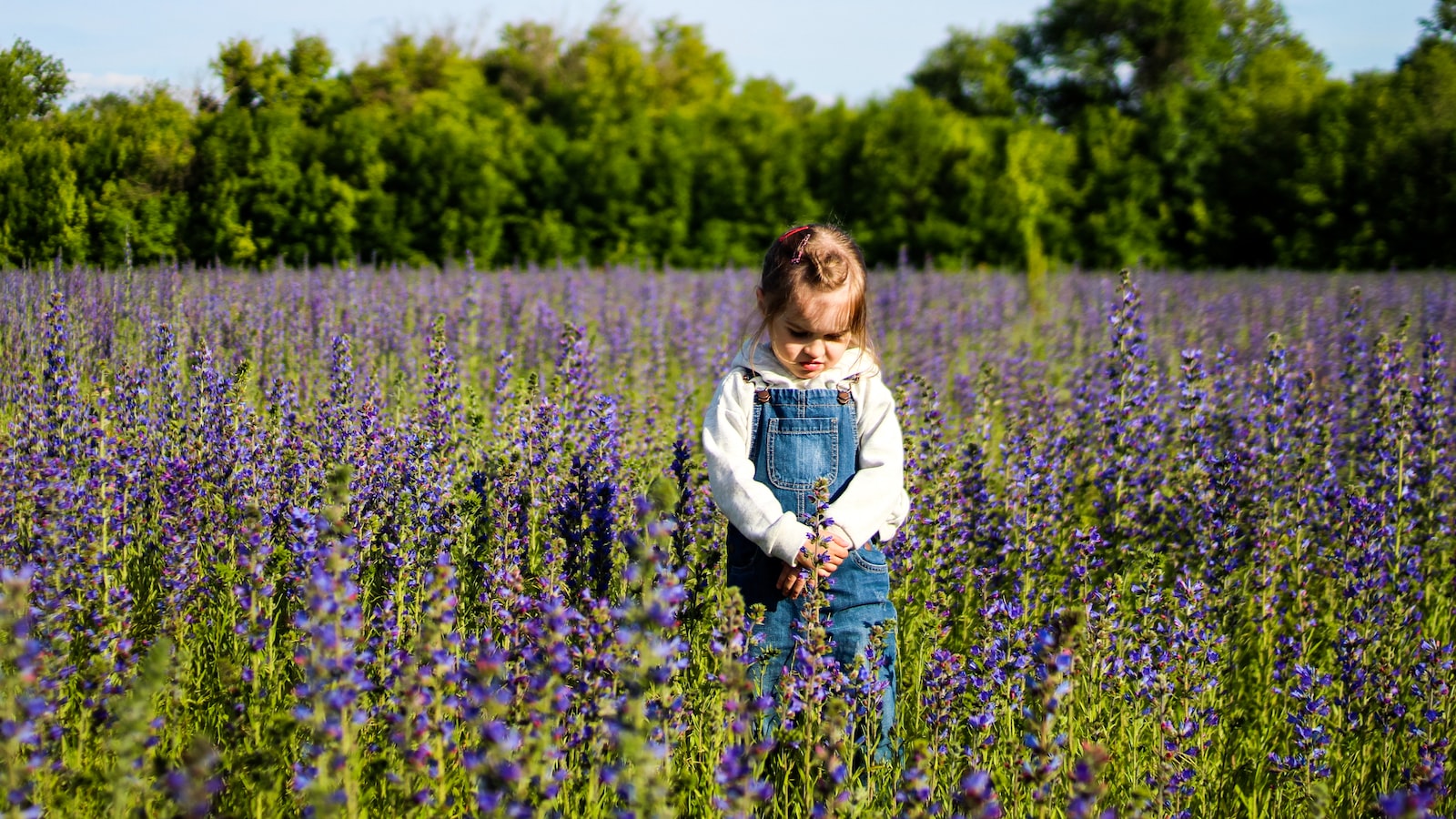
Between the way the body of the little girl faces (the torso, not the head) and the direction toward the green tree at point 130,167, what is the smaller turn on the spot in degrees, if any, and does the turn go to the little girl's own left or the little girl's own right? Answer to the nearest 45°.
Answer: approximately 135° to the little girl's own right

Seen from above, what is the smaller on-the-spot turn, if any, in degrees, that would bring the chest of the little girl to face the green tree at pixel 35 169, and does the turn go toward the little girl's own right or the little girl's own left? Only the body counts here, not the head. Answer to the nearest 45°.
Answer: approximately 135° to the little girl's own right

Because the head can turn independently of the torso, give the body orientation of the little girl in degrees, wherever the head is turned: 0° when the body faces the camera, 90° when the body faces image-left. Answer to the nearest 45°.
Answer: approximately 0°
